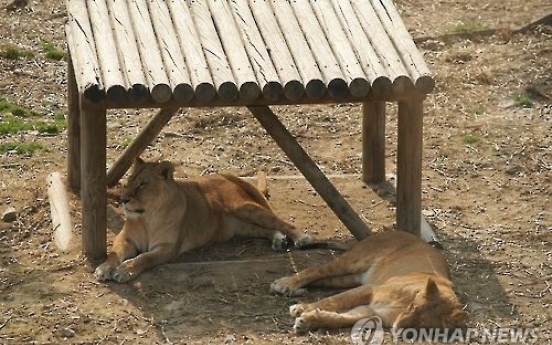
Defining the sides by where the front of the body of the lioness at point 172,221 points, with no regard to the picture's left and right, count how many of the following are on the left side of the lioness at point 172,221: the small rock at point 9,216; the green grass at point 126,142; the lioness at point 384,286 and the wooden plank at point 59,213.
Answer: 1

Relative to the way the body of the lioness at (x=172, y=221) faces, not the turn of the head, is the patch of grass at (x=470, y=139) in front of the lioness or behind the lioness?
behind

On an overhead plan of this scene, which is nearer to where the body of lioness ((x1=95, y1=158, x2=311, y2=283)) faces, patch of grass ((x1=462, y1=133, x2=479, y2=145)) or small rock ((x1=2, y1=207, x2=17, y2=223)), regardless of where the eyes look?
the small rock

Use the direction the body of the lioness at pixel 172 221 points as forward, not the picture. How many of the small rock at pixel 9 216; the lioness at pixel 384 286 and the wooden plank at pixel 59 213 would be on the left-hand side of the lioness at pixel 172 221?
1

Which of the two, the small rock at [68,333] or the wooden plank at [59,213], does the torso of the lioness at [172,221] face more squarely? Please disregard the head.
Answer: the small rock

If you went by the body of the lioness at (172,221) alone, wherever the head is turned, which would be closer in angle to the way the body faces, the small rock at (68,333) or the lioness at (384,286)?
the small rock

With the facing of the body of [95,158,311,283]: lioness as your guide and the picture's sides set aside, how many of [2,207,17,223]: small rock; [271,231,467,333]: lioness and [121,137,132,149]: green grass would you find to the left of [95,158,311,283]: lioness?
1

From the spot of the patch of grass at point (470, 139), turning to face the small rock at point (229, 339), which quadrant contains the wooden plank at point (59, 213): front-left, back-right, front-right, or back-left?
front-right

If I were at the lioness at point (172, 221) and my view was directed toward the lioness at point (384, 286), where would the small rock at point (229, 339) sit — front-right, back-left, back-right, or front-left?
front-right

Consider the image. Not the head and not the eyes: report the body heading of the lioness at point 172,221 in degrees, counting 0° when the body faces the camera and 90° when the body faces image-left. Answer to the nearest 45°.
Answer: approximately 45°

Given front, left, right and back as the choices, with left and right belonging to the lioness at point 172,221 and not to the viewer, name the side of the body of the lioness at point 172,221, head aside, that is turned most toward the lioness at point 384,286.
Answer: left

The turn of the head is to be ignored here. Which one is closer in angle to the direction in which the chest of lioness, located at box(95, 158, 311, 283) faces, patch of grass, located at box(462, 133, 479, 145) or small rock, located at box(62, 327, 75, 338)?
the small rock

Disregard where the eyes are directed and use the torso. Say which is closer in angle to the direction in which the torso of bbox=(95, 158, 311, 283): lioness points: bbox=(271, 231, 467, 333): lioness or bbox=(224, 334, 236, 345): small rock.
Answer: the small rock

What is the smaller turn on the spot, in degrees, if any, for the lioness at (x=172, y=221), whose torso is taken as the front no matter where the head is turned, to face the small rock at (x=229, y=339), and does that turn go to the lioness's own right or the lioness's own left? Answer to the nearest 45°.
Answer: approximately 45° to the lioness's own left
